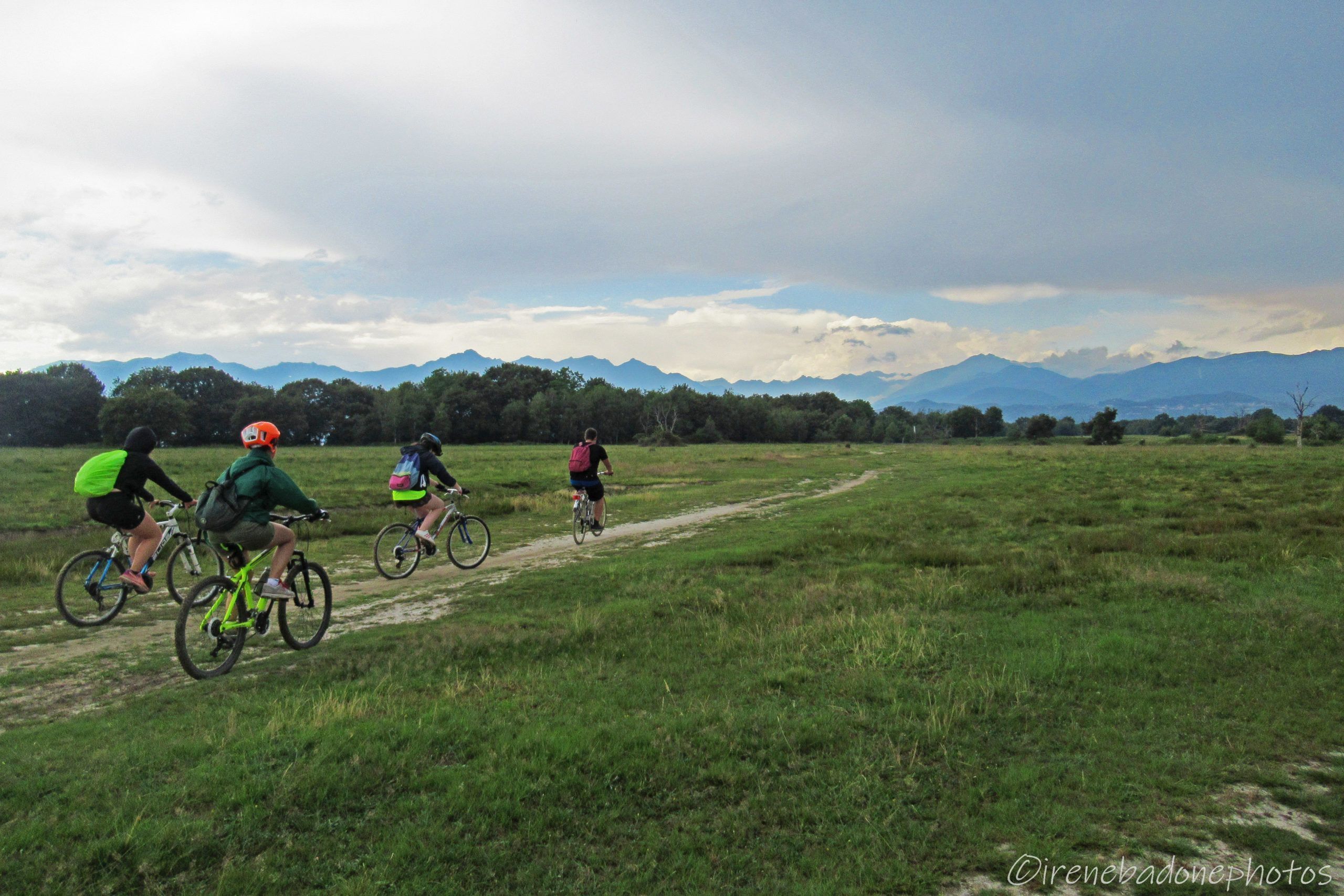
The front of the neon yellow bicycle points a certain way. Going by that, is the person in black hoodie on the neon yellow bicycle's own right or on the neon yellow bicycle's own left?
on the neon yellow bicycle's own left

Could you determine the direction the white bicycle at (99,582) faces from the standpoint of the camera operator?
facing away from the viewer and to the right of the viewer

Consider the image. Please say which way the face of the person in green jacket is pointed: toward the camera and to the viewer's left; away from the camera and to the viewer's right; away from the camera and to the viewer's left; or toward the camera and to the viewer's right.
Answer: away from the camera and to the viewer's right

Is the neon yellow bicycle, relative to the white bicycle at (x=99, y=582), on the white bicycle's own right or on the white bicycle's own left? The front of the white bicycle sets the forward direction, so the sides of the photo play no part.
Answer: on the white bicycle's own right

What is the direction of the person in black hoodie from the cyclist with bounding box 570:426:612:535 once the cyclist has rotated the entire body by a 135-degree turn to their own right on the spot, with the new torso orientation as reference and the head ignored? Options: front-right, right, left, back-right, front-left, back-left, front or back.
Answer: front-right

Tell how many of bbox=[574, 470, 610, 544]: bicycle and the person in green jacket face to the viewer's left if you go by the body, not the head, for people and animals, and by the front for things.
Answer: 0

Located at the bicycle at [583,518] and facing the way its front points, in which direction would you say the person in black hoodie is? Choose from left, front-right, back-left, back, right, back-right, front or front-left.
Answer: back

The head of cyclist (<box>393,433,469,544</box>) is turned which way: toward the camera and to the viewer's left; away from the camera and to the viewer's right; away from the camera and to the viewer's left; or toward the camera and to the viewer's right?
away from the camera and to the viewer's right

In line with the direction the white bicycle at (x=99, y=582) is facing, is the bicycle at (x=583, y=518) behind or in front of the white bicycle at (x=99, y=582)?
in front

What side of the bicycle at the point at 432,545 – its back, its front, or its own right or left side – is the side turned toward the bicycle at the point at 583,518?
front

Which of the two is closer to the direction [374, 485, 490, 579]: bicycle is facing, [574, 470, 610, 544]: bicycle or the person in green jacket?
the bicycle

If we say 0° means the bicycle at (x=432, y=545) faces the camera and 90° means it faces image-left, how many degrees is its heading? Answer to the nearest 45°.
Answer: approximately 225°

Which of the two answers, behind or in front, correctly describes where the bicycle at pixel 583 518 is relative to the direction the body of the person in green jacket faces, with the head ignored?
in front

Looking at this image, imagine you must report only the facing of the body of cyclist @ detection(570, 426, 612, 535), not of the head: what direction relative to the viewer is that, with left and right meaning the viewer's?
facing away from the viewer and to the right of the viewer

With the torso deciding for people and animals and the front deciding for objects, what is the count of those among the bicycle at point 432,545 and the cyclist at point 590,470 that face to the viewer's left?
0

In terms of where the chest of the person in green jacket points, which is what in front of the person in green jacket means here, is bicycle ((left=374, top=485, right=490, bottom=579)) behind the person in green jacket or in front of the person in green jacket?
in front

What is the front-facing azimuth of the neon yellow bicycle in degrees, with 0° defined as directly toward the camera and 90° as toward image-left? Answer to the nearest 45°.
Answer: approximately 225°

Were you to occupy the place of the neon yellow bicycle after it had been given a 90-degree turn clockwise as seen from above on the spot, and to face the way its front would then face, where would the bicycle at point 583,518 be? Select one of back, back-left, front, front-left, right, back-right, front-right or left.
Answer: left

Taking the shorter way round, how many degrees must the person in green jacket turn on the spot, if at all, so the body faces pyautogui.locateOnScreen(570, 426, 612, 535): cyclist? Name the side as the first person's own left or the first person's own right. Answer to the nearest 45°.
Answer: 0° — they already face them
